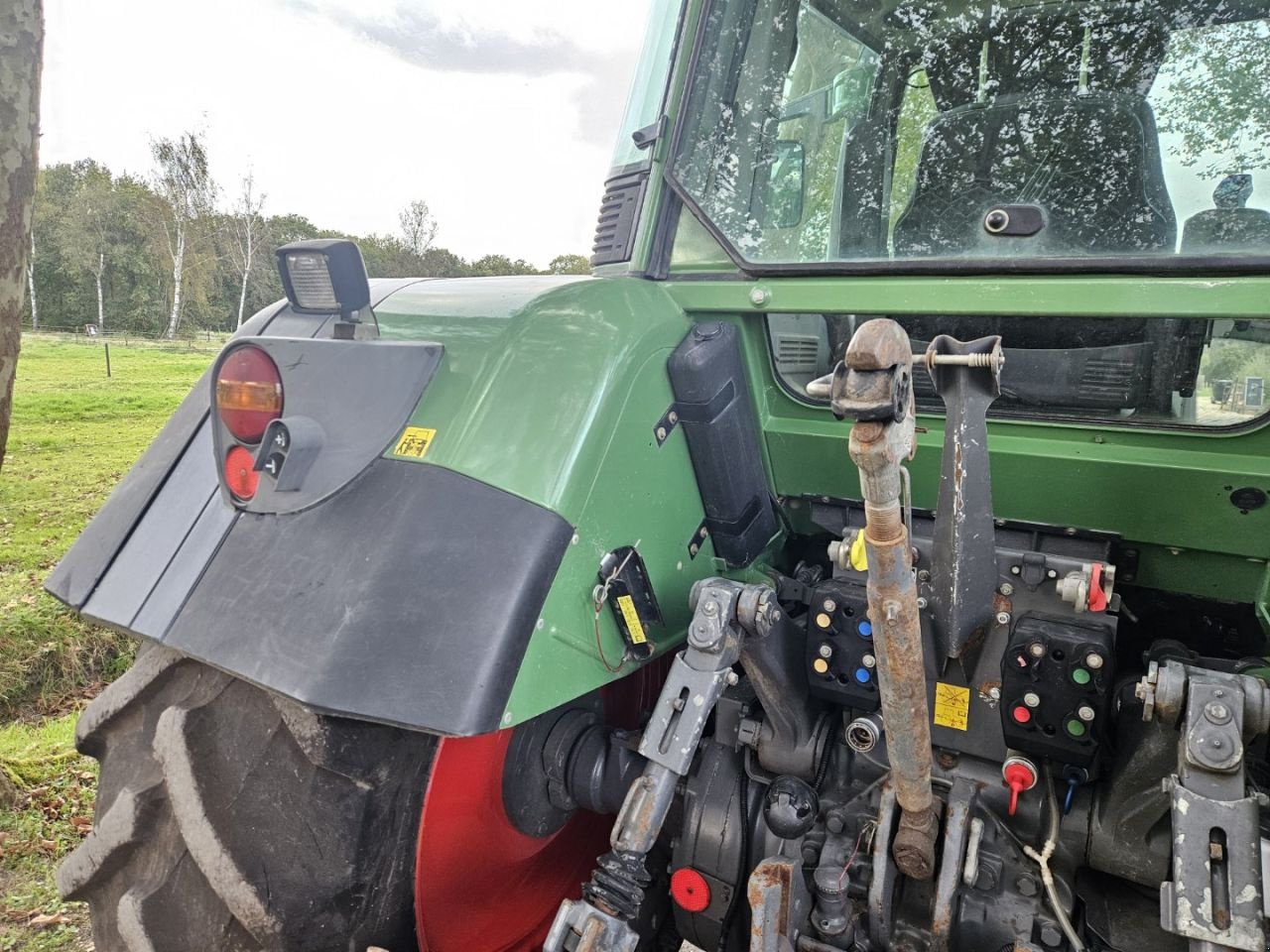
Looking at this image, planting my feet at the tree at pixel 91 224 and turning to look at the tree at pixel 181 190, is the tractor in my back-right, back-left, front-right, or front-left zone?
front-right

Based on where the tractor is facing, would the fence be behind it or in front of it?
in front

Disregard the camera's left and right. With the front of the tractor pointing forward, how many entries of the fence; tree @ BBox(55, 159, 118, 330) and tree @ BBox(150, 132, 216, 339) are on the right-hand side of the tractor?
0

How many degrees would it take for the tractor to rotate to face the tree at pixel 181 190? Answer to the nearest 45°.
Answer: approximately 45° to its left

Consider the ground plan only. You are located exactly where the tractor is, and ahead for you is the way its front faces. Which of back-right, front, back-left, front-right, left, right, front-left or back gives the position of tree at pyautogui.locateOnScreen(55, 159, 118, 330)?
front-left

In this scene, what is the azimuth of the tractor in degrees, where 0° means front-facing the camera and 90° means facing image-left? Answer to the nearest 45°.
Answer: approximately 180°
